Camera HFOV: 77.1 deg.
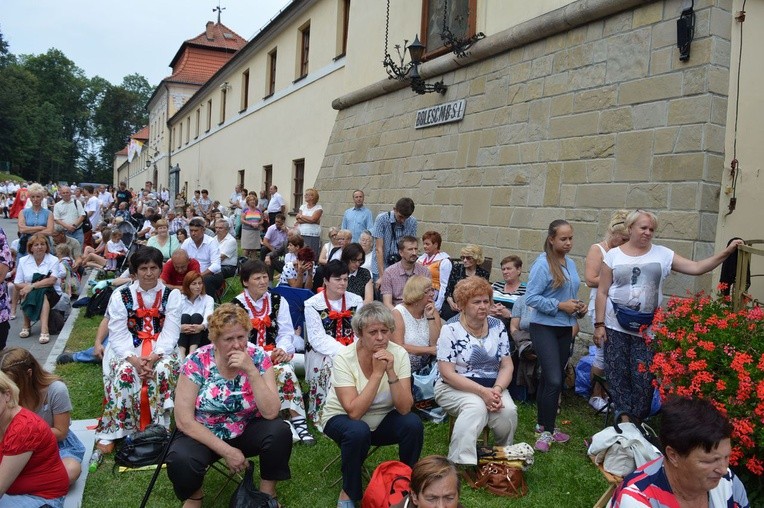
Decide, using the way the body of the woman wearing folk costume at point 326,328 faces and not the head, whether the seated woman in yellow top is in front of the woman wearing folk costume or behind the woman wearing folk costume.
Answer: in front

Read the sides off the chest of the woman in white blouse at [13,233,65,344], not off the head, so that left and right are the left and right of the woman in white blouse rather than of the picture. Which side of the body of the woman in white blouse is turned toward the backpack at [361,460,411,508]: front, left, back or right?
front

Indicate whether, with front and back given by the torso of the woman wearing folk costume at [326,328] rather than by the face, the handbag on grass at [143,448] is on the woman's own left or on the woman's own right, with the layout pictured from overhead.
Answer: on the woman's own right

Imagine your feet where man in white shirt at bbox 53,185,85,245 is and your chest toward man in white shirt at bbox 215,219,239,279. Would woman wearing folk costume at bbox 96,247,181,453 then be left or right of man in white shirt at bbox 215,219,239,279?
right

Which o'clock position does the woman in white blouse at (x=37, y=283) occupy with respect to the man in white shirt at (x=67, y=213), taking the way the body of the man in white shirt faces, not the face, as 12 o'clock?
The woman in white blouse is roughly at 12 o'clock from the man in white shirt.

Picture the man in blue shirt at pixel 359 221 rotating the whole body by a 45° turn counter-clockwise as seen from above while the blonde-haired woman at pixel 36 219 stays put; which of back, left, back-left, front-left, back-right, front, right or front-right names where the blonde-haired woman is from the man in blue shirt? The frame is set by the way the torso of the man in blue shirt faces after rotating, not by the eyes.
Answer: back-right

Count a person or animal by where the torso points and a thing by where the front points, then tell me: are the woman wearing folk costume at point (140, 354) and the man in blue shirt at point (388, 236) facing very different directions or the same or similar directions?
same or similar directions

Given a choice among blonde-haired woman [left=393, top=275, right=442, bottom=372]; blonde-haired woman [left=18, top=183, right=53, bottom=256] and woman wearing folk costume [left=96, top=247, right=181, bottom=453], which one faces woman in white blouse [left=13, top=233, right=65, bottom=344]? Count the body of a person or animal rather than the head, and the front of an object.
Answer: blonde-haired woman [left=18, top=183, right=53, bottom=256]

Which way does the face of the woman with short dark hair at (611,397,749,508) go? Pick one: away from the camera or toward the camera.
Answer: toward the camera

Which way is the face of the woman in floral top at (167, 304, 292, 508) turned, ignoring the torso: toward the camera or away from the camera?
toward the camera

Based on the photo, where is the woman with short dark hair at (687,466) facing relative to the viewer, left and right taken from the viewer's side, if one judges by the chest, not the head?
facing the viewer and to the right of the viewer

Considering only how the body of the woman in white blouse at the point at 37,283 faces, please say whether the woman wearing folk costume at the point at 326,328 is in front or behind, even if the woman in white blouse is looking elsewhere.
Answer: in front

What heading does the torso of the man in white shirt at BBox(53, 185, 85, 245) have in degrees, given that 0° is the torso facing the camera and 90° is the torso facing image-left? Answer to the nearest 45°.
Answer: approximately 0°

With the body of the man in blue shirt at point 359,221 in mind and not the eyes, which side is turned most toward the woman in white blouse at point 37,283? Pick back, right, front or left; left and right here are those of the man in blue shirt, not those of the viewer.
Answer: right
